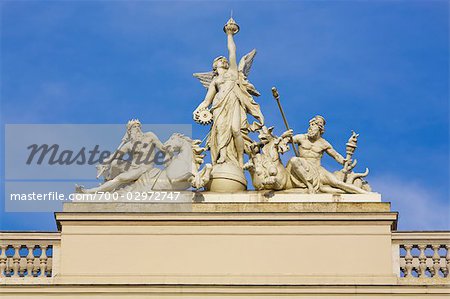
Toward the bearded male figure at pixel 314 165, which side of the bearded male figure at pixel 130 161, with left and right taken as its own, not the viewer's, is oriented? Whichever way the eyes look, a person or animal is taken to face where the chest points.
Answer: left

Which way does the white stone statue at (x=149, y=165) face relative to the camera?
toward the camera

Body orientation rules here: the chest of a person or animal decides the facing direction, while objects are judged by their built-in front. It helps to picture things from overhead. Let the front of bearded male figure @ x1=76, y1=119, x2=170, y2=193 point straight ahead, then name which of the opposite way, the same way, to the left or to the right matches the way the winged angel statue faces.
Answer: the same way

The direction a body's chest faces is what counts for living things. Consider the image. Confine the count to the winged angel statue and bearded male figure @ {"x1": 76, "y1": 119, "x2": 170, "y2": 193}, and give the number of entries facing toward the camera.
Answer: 2

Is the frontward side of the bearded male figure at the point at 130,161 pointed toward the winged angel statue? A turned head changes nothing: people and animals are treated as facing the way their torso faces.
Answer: no

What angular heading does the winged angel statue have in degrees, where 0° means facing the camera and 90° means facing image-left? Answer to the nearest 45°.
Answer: approximately 0°

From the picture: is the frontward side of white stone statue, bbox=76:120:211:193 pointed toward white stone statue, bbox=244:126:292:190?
no

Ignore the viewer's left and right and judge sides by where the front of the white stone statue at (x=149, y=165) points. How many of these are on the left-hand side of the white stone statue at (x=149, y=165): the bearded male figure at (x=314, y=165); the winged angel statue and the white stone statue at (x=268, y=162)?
3

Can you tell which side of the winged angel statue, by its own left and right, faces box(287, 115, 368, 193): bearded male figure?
left

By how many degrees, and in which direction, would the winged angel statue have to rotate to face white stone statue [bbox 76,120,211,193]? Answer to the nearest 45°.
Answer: approximately 90° to its right

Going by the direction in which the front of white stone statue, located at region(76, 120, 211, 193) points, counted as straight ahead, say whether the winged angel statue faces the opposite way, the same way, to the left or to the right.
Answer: the same way
